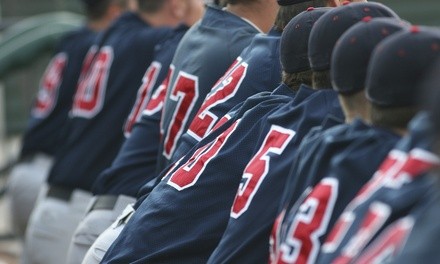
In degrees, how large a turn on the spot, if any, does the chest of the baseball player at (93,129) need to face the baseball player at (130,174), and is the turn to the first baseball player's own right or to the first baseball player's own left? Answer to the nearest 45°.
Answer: approximately 135° to the first baseball player's own right

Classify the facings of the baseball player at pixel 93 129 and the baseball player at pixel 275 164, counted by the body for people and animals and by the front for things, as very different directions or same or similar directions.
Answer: same or similar directions

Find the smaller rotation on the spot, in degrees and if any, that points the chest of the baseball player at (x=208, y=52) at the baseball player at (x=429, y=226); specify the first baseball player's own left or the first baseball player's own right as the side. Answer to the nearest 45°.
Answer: approximately 135° to the first baseball player's own right

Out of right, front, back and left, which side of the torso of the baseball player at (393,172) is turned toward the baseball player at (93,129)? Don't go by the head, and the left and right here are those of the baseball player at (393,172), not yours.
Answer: left

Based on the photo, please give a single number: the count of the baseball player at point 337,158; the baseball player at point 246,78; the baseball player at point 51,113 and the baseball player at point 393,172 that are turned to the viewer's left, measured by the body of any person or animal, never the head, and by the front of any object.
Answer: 0

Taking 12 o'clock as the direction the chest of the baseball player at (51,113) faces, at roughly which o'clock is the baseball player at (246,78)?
the baseball player at (246,78) is roughly at 4 o'clock from the baseball player at (51,113).

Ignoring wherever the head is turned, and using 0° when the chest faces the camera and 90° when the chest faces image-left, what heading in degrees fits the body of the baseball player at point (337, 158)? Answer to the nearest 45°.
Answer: approximately 225°

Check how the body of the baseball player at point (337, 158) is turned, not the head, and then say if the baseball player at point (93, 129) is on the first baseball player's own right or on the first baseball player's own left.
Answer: on the first baseball player's own left

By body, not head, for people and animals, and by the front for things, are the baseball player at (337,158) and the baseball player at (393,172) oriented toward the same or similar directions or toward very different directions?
same or similar directions

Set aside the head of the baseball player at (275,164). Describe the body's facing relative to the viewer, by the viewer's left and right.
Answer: facing away from the viewer and to the right of the viewer

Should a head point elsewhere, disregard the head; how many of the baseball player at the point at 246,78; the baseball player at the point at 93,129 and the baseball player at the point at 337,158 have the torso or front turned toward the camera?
0

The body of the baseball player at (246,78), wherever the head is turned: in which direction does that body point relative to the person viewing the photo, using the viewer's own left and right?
facing away from the viewer and to the right of the viewer
